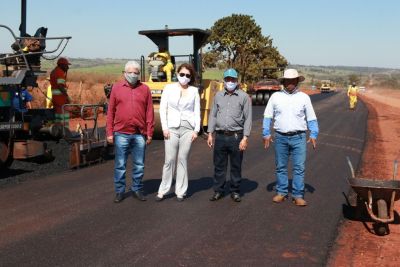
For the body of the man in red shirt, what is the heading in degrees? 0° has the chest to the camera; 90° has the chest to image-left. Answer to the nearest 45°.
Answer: approximately 0°

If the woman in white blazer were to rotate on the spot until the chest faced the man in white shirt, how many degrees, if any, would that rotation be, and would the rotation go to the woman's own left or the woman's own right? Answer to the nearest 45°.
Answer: approximately 90° to the woman's own left

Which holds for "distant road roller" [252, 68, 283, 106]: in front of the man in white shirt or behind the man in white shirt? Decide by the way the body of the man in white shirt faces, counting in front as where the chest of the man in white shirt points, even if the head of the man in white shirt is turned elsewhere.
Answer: behind

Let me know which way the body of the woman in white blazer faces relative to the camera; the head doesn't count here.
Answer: toward the camera

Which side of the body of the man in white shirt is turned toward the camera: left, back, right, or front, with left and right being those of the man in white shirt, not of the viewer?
front

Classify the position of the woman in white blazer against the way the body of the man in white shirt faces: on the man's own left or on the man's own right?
on the man's own right

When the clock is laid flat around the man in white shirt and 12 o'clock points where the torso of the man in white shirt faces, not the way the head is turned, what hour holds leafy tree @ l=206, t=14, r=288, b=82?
The leafy tree is roughly at 6 o'clock from the man in white shirt.
